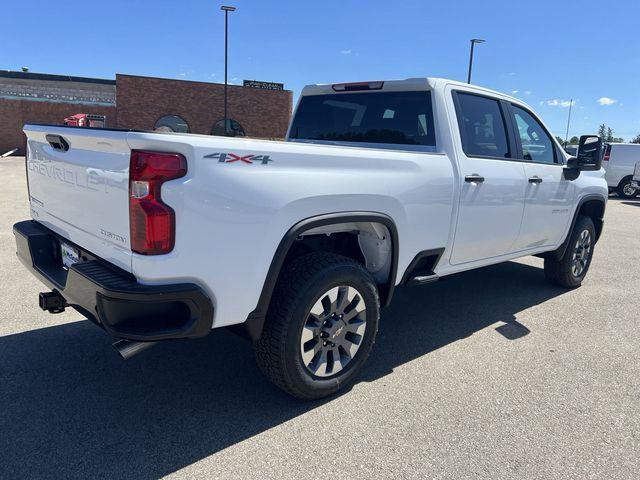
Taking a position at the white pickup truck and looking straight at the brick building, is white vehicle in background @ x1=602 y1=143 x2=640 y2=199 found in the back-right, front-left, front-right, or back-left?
front-right

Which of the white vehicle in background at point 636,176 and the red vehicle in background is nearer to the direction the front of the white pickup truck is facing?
the white vehicle in background

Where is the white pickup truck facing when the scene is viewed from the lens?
facing away from the viewer and to the right of the viewer

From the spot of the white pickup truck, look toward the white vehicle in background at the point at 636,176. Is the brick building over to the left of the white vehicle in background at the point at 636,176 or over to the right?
left

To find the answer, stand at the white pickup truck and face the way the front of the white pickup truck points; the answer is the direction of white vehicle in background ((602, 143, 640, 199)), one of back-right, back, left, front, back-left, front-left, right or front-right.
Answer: front

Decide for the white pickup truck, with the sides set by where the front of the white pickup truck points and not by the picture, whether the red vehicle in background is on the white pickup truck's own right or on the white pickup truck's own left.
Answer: on the white pickup truck's own left

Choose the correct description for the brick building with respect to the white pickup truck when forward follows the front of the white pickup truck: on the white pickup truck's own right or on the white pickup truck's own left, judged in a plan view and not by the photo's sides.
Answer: on the white pickup truck's own left
